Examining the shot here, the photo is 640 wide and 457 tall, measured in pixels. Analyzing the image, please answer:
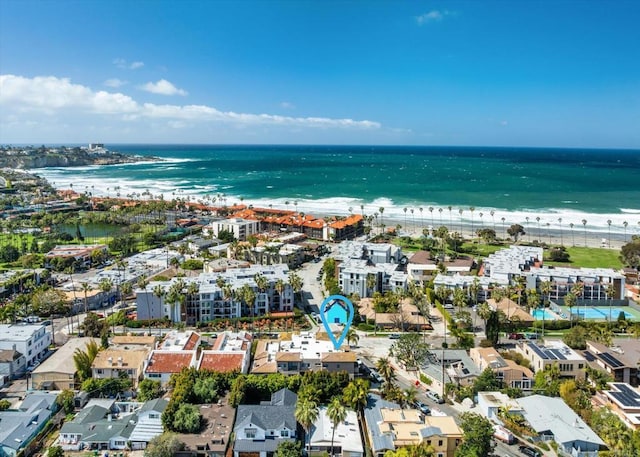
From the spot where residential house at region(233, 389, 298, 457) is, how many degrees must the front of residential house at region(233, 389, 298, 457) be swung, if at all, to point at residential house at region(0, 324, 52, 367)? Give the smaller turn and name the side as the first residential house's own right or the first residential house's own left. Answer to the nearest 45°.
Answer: approximately 135° to the first residential house's own right

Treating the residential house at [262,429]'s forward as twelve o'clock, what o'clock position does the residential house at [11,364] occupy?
the residential house at [11,364] is roughly at 4 o'clock from the residential house at [262,429].

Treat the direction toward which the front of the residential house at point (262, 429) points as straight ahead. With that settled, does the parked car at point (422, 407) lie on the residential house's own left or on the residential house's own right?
on the residential house's own left

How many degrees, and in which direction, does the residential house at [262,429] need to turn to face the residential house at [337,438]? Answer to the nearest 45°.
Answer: approximately 90° to its left

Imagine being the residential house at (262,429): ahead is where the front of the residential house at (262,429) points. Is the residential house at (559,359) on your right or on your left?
on your left

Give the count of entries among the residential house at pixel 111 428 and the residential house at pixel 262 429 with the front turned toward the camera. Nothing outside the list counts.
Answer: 2

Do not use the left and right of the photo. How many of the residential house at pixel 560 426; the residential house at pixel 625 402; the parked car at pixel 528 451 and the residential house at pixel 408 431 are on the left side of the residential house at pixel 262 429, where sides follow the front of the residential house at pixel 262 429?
4

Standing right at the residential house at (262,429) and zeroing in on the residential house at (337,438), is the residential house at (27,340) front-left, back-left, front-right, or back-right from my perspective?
back-left

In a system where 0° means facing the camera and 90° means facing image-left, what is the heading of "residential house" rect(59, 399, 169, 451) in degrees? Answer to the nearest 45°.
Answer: approximately 0°

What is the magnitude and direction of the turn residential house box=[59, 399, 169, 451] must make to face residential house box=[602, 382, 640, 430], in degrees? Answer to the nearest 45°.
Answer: approximately 90° to its left

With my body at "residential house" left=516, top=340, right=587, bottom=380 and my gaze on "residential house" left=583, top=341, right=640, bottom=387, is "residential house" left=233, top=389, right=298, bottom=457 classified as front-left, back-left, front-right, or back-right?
back-right

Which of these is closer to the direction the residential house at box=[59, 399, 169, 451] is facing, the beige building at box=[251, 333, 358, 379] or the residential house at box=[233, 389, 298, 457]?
the residential house

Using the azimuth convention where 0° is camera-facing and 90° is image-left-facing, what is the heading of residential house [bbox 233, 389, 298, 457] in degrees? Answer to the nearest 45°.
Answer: approximately 0°

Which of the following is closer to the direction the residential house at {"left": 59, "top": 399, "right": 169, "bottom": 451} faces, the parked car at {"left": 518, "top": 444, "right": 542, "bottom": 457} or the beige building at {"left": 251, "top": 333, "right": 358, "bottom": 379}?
the parked car

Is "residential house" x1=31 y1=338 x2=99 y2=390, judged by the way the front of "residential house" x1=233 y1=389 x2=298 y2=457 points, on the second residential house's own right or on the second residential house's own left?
on the second residential house's own right
